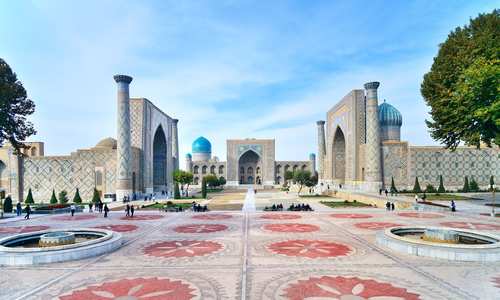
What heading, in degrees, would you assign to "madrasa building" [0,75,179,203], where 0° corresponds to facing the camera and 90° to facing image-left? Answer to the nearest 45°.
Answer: approximately 315°

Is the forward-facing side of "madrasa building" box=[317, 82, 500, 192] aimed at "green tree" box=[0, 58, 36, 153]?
yes

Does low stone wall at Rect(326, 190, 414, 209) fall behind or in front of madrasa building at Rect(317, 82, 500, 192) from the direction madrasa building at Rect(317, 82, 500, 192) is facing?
in front

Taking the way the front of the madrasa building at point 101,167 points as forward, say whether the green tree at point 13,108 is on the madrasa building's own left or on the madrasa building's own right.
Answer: on the madrasa building's own right

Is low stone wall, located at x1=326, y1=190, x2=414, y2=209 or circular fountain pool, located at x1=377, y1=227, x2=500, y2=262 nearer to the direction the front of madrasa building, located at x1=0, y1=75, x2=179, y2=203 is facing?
the low stone wall

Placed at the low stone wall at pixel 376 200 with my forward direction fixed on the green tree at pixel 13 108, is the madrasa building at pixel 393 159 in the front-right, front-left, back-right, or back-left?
back-right

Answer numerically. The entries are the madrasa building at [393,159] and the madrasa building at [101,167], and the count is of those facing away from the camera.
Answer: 0

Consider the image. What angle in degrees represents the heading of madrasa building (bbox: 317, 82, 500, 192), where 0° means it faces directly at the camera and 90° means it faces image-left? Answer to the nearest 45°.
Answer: approximately 45°

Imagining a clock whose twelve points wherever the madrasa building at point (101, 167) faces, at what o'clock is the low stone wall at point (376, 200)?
The low stone wall is roughly at 12 o'clock from the madrasa building.

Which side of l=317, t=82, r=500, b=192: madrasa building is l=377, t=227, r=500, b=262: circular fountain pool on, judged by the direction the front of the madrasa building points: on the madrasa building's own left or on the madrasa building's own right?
on the madrasa building's own left
